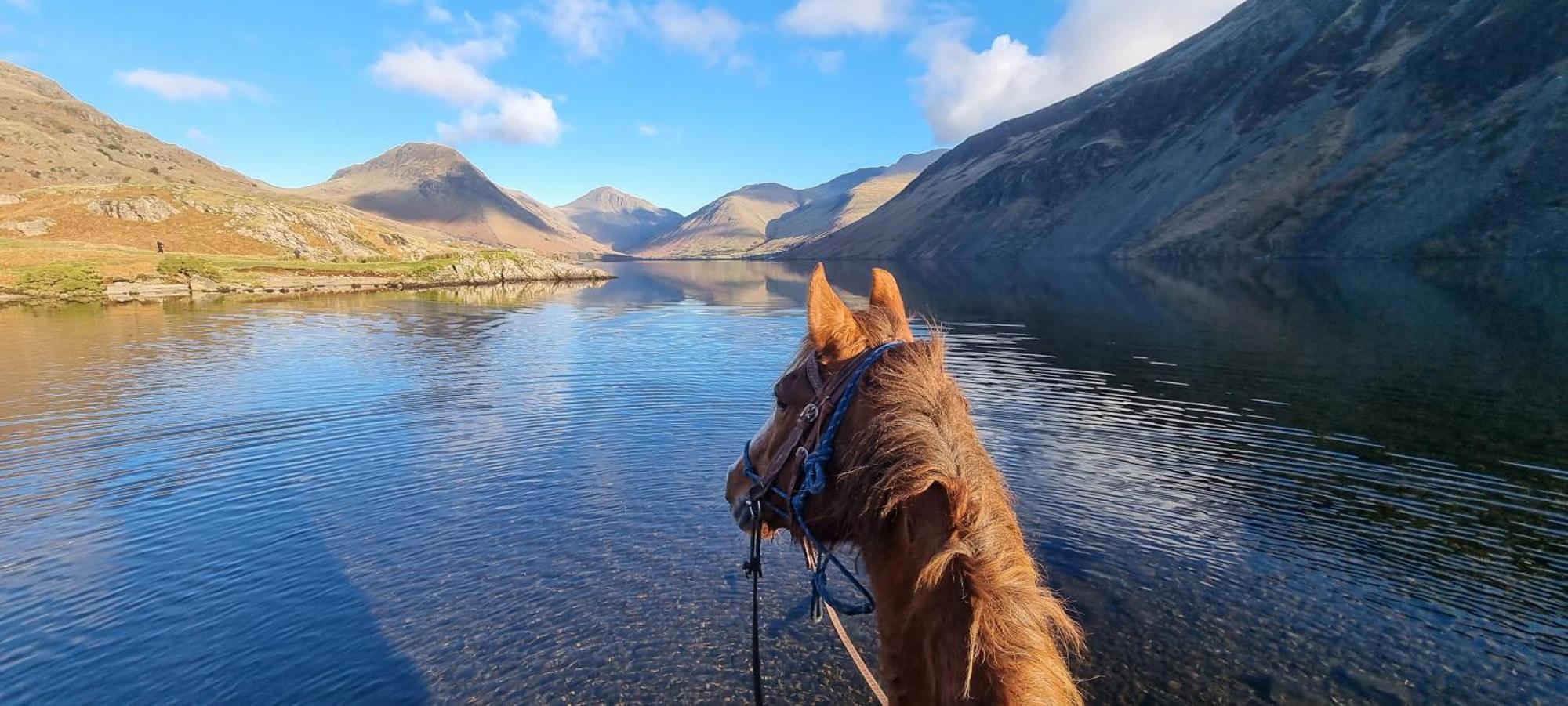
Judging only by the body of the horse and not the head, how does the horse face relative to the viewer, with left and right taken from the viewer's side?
facing away from the viewer and to the left of the viewer
